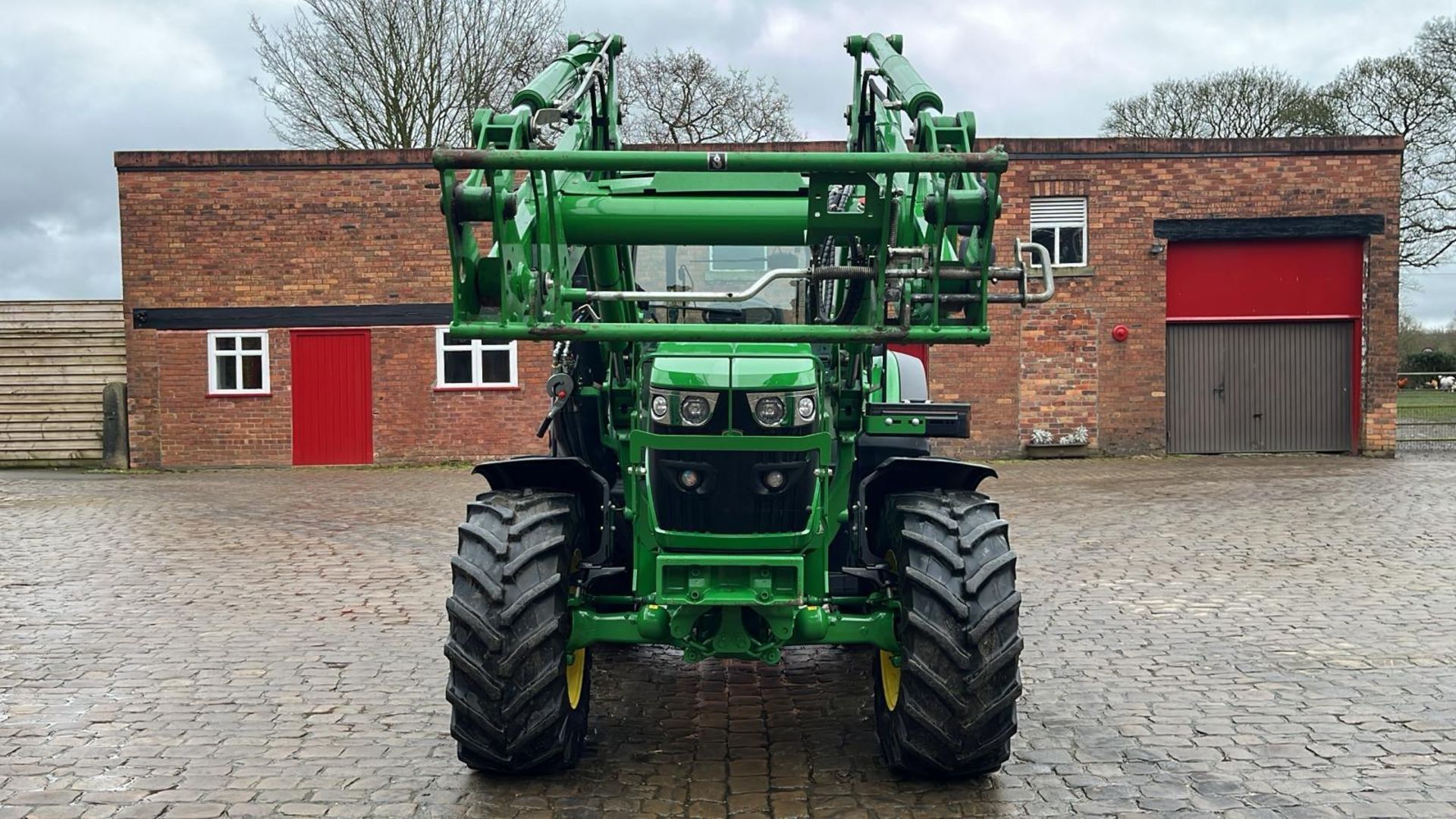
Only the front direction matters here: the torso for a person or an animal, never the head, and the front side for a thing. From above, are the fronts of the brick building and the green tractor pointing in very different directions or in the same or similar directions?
same or similar directions

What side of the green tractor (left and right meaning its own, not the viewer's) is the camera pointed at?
front

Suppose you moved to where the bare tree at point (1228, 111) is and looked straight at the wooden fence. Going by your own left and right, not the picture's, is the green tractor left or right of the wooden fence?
left

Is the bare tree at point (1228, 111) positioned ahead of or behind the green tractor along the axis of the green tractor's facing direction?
behind

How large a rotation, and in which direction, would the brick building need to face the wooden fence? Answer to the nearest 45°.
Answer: approximately 90° to its right

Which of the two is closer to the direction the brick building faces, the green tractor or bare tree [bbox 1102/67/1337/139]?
the green tractor

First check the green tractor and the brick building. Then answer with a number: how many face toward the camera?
2

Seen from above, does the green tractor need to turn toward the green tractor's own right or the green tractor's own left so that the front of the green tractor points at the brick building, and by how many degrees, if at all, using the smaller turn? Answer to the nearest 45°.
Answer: approximately 180°

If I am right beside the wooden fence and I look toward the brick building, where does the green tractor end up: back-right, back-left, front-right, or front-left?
front-right

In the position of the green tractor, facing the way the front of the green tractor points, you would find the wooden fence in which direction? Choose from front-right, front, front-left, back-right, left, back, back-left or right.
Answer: back-right

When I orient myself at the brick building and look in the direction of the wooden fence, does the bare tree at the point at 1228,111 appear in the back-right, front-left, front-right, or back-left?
back-right

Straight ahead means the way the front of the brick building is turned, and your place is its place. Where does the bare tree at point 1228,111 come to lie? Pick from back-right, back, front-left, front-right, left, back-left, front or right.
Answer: back-left

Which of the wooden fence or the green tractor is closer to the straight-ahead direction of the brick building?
the green tractor
